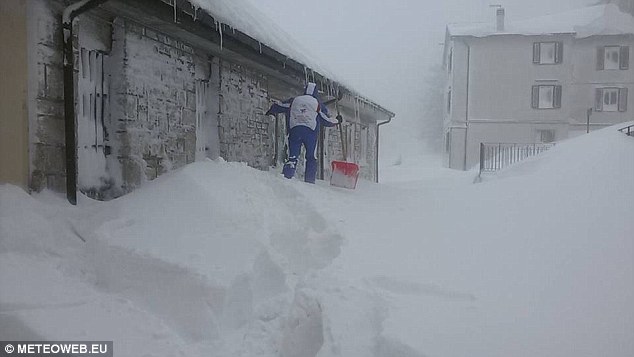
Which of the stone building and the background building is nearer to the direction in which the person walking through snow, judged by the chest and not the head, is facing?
the background building

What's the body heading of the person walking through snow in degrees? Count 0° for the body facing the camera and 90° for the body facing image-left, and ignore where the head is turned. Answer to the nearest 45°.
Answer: approximately 180°

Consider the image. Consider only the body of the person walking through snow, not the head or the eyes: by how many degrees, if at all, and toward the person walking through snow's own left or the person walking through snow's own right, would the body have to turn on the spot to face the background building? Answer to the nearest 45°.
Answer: approximately 45° to the person walking through snow's own right

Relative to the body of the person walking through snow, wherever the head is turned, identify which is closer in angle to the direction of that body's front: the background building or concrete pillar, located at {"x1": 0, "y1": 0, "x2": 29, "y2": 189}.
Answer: the background building

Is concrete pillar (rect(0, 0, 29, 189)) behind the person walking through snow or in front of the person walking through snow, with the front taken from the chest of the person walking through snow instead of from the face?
behind
